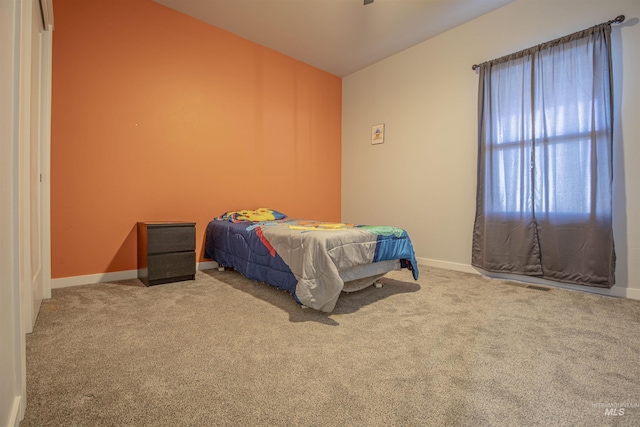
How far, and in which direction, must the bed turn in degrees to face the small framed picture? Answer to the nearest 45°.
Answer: approximately 90° to its left

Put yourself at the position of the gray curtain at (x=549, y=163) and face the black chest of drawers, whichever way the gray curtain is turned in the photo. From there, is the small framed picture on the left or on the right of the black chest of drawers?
right

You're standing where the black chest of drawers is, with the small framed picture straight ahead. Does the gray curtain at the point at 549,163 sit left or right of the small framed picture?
right

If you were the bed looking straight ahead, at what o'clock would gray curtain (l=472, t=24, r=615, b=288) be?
The gray curtain is roughly at 10 o'clock from the bed.

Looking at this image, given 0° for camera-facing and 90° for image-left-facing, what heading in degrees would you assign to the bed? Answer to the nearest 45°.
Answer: approximately 315°

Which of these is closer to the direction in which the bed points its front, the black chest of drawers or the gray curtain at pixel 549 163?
the gray curtain

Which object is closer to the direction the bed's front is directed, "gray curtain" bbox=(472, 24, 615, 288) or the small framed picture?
the gray curtain

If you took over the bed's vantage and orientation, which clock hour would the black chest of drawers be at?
The black chest of drawers is roughly at 5 o'clock from the bed.
